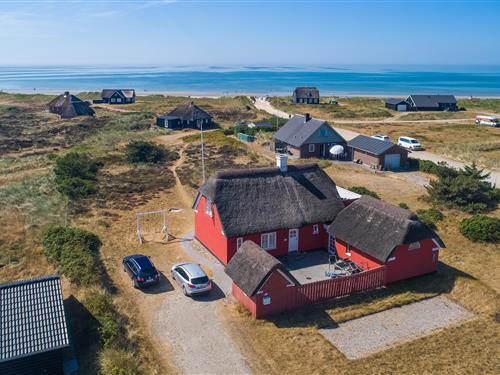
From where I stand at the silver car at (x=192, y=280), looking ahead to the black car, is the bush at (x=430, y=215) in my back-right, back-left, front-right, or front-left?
back-right

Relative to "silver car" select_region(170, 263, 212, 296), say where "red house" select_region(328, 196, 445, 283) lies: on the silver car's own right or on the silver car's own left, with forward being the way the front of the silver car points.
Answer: on the silver car's own right

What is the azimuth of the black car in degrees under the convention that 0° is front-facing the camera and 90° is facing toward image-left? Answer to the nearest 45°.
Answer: approximately 135°

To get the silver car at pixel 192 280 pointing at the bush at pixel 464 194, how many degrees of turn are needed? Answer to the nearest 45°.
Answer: approximately 90° to its right

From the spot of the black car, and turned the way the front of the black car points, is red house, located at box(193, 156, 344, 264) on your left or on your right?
on your right

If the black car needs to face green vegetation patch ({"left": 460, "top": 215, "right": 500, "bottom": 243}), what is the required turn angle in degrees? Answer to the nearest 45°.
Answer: approximately 135° to its right

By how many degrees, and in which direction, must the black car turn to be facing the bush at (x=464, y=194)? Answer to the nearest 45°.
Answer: approximately 135° to its right

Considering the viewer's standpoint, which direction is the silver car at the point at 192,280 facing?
facing away from the viewer and to the left of the viewer
